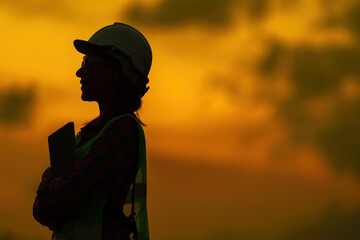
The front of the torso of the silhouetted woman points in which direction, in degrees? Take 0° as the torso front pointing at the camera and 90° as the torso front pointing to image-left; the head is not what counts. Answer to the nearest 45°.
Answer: approximately 90°

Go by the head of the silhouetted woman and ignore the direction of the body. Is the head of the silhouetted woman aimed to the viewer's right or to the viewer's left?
to the viewer's left
